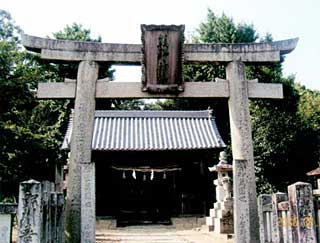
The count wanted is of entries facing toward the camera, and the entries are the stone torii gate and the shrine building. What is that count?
2

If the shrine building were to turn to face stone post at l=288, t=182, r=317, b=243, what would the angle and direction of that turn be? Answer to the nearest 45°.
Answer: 0° — it already faces it

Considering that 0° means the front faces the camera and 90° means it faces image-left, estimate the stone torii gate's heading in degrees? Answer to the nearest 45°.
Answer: approximately 0°

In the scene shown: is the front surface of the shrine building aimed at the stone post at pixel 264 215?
yes

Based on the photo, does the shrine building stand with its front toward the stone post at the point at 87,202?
yes

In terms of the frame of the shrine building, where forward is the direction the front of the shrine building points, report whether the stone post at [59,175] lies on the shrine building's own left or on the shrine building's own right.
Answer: on the shrine building's own right

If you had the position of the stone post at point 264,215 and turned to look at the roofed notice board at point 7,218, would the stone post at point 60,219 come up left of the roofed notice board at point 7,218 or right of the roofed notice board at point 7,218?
right

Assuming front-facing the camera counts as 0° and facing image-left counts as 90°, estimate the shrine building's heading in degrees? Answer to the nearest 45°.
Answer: approximately 0°

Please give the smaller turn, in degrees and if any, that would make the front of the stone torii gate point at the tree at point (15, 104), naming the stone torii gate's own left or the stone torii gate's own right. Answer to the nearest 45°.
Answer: approximately 135° to the stone torii gate's own right

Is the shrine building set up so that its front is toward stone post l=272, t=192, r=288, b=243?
yes

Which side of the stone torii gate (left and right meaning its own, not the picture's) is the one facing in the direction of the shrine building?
back
